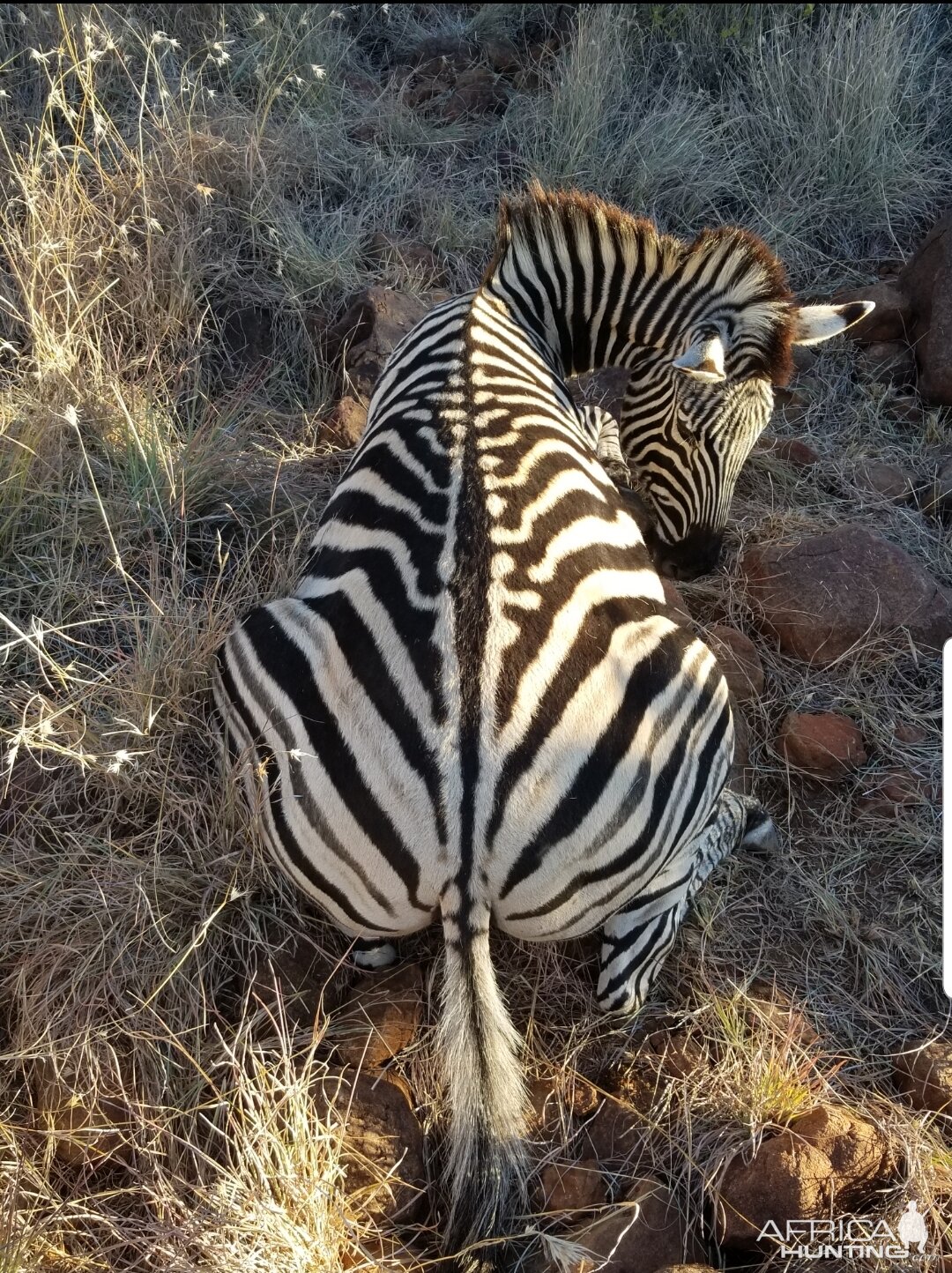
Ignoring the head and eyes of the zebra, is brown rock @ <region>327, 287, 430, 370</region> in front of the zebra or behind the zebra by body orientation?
in front

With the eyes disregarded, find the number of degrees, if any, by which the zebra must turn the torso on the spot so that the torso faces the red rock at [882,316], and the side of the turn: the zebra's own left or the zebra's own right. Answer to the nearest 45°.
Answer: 0° — it already faces it

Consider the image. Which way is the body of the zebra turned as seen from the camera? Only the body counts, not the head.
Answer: away from the camera

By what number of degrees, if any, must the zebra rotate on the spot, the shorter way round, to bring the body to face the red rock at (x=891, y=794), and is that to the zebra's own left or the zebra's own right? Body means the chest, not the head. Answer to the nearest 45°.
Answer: approximately 45° to the zebra's own right

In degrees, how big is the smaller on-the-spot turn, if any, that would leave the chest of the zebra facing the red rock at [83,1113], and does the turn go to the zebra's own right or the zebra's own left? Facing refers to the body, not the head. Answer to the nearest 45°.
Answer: approximately 135° to the zebra's own left

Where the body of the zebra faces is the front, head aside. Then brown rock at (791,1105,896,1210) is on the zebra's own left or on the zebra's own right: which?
on the zebra's own right

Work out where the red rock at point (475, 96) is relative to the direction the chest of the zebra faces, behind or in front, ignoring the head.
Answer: in front

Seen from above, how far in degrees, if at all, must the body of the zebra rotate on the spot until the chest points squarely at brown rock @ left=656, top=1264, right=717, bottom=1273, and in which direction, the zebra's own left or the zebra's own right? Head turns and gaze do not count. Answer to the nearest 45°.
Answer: approximately 135° to the zebra's own right

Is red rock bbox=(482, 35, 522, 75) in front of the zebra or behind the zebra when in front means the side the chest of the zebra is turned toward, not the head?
in front

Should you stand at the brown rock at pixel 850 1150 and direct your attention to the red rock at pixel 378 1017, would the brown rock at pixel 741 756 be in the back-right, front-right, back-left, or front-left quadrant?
front-right
